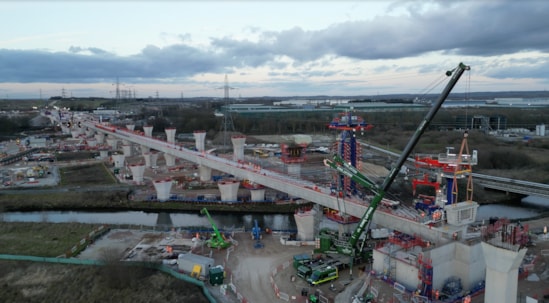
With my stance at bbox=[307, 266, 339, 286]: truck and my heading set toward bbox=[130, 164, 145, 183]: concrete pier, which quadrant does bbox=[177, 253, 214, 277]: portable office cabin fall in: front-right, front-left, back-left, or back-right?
front-left

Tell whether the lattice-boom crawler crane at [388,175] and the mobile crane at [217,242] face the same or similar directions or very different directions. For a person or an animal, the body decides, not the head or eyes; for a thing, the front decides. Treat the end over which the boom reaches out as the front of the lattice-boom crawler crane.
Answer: very different directions

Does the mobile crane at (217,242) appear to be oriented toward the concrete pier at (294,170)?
no

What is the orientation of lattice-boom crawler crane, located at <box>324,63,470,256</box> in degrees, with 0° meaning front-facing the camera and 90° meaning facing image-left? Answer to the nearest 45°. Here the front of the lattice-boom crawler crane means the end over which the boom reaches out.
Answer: approximately 270°

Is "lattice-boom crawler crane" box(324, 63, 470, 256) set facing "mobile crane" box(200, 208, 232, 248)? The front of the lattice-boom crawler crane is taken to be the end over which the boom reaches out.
no

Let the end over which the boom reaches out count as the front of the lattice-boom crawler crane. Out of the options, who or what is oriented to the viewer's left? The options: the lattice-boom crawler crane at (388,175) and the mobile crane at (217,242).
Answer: the mobile crane

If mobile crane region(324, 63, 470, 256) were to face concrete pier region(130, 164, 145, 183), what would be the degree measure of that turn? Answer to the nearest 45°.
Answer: approximately 135° to its left

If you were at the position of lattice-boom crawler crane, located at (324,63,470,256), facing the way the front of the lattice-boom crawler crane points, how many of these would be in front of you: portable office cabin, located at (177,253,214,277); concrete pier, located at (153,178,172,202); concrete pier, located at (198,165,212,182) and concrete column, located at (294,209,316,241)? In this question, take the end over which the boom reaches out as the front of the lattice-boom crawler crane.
0

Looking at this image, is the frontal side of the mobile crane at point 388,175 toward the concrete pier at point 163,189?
no
